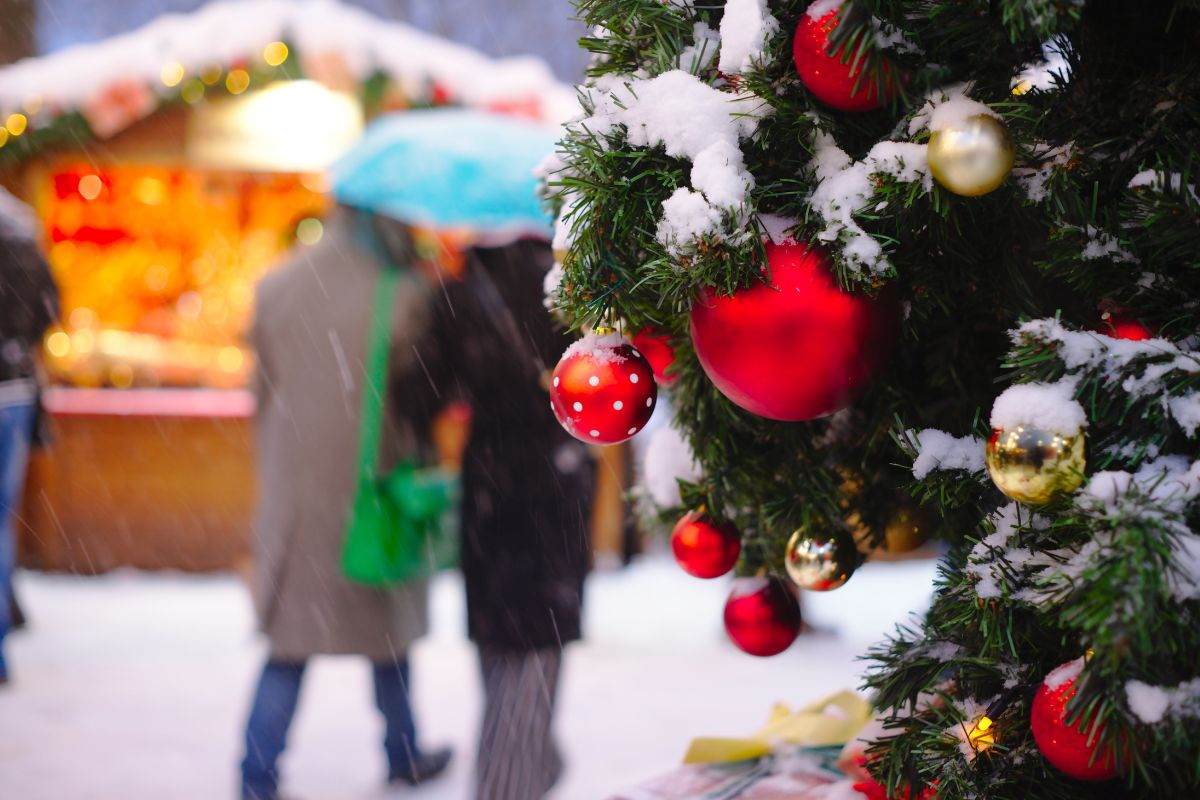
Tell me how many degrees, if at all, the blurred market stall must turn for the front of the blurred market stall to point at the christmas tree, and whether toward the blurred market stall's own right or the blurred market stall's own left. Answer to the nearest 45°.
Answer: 0° — it already faces it

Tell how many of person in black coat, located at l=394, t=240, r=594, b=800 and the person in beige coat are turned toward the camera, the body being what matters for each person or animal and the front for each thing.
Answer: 0

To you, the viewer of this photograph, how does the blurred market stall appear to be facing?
facing the viewer

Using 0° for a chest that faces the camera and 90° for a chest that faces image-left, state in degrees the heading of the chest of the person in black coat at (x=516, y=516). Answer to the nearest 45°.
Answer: approximately 225°

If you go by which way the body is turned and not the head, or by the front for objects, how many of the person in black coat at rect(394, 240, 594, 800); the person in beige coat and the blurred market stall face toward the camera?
1

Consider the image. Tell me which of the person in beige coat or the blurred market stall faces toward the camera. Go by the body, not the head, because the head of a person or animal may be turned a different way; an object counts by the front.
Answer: the blurred market stall

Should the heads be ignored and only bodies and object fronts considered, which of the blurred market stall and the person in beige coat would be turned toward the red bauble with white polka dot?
the blurred market stall

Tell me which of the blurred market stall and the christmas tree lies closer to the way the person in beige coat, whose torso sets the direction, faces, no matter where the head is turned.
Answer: the blurred market stall

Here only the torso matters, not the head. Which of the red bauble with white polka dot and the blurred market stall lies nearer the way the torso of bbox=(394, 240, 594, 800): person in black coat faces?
the blurred market stall

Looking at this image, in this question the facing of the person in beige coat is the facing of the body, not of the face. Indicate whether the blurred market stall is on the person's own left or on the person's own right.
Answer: on the person's own left

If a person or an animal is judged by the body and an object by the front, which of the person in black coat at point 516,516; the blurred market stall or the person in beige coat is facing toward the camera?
the blurred market stall

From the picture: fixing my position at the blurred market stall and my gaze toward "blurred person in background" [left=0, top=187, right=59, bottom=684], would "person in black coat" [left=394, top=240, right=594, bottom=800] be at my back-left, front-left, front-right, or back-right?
front-left

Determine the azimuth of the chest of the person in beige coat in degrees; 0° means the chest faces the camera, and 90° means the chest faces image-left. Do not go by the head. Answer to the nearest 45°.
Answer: approximately 225°

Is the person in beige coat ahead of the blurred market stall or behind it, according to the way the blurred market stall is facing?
ahead
